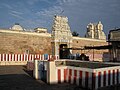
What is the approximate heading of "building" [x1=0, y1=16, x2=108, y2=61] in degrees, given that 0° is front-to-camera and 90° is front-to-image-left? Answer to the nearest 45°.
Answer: approximately 315°

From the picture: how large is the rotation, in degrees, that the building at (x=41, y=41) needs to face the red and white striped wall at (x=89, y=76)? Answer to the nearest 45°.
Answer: approximately 45° to its right
